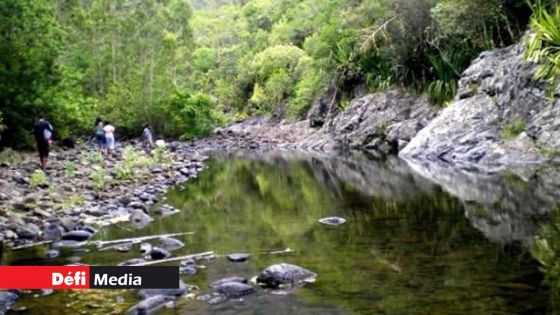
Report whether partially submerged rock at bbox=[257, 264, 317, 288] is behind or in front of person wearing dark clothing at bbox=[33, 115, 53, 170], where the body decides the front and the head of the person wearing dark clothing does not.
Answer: behind

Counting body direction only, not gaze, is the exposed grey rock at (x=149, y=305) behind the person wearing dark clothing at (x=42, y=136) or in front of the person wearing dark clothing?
behind

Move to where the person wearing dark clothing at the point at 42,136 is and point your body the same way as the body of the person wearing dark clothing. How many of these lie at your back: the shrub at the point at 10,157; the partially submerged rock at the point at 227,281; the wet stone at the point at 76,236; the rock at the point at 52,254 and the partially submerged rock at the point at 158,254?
4

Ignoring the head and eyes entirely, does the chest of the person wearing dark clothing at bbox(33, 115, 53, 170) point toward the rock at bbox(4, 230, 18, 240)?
no

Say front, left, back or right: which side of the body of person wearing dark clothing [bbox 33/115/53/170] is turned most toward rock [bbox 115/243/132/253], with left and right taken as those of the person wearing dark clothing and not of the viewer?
back

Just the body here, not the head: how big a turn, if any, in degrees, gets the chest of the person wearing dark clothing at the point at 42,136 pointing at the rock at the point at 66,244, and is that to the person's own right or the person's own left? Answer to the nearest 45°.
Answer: approximately 180°

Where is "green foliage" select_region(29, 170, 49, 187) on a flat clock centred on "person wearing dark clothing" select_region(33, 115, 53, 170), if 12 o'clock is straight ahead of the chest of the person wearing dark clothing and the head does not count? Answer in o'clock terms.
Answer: The green foliage is roughly at 6 o'clock from the person wearing dark clothing.

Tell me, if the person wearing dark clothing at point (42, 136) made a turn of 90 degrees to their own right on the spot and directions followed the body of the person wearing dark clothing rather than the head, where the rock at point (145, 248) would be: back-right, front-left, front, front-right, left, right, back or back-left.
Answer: right

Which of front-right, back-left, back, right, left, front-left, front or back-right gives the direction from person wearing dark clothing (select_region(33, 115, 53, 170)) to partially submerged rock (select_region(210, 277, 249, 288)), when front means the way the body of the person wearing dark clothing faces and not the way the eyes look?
back

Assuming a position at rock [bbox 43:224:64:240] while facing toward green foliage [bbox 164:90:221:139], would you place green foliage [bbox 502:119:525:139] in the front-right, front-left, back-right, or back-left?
front-right

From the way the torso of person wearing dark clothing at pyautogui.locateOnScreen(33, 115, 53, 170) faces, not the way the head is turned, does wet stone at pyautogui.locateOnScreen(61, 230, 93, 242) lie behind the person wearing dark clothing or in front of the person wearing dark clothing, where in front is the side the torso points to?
behind

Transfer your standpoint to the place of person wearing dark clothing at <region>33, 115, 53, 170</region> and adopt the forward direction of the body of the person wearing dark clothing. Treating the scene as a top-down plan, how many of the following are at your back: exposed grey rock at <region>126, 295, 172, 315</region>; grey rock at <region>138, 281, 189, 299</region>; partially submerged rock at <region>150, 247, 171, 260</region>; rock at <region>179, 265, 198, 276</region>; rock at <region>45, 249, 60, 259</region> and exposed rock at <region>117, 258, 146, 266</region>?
6

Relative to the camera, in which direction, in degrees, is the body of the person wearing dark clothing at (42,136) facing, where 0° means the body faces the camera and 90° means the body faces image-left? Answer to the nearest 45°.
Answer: approximately 180°

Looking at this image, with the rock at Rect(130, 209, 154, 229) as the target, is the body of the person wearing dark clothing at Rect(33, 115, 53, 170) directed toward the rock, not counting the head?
no

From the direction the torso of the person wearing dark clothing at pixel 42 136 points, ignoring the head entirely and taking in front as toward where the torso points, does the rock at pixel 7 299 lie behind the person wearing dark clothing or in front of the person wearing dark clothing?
behind

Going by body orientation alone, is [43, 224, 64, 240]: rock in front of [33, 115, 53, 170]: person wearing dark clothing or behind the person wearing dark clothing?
behind

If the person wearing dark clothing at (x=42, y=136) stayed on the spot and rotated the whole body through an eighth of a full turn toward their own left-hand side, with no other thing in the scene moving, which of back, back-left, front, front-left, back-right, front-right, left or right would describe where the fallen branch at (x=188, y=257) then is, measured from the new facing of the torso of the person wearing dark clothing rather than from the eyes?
back-left
